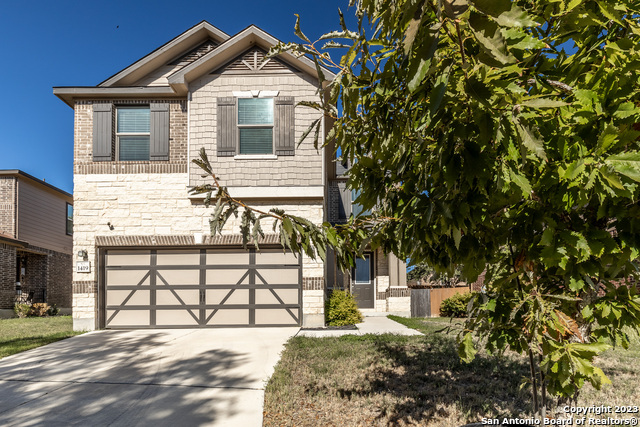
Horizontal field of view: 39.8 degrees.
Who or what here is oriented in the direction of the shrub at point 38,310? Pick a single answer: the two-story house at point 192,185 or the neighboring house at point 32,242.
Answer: the neighboring house

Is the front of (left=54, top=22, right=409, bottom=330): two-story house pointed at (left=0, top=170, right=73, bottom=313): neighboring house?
no

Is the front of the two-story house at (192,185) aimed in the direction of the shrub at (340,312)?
no

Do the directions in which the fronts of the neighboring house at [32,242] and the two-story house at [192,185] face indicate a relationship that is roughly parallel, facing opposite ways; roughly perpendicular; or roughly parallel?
roughly parallel

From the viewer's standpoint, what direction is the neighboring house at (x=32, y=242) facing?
toward the camera

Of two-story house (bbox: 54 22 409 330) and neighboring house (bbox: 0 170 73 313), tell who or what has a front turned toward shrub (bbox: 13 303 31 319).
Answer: the neighboring house

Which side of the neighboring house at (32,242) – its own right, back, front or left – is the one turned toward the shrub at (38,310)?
front

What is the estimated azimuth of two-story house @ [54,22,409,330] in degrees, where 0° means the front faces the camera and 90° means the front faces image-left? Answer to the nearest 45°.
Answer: approximately 0°

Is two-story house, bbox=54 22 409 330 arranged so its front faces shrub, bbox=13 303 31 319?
no

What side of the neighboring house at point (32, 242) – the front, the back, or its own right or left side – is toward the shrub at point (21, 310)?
front
